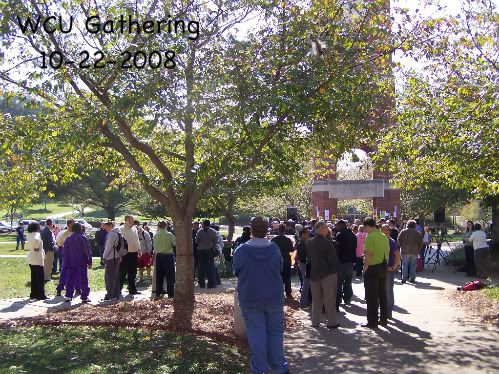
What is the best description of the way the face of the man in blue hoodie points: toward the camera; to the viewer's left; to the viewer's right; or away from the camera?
away from the camera

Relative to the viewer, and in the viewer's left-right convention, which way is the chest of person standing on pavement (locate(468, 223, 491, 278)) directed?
facing away from the viewer and to the left of the viewer

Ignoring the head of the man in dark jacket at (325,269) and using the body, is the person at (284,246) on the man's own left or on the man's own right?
on the man's own left

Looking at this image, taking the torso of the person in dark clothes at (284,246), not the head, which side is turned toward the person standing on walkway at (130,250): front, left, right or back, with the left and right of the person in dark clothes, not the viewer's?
left

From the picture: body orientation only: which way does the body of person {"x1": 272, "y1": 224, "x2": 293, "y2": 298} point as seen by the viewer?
away from the camera

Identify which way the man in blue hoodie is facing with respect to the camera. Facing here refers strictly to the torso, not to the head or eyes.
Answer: away from the camera

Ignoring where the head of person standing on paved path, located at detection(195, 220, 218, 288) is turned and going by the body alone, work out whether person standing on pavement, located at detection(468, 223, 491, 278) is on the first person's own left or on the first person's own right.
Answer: on the first person's own right

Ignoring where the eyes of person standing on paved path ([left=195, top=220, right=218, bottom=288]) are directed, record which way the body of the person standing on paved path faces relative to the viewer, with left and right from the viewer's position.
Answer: facing away from the viewer

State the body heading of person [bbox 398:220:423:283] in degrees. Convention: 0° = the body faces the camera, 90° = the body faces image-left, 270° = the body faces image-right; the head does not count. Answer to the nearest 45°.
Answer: approximately 180°

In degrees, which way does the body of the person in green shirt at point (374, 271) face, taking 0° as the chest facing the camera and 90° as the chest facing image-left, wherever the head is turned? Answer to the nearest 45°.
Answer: approximately 135°

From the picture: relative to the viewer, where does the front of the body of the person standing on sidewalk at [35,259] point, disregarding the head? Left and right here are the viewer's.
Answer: facing away from the viewer and to the right of the viewer

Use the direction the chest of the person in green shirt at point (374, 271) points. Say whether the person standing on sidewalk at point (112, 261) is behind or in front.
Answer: in front
